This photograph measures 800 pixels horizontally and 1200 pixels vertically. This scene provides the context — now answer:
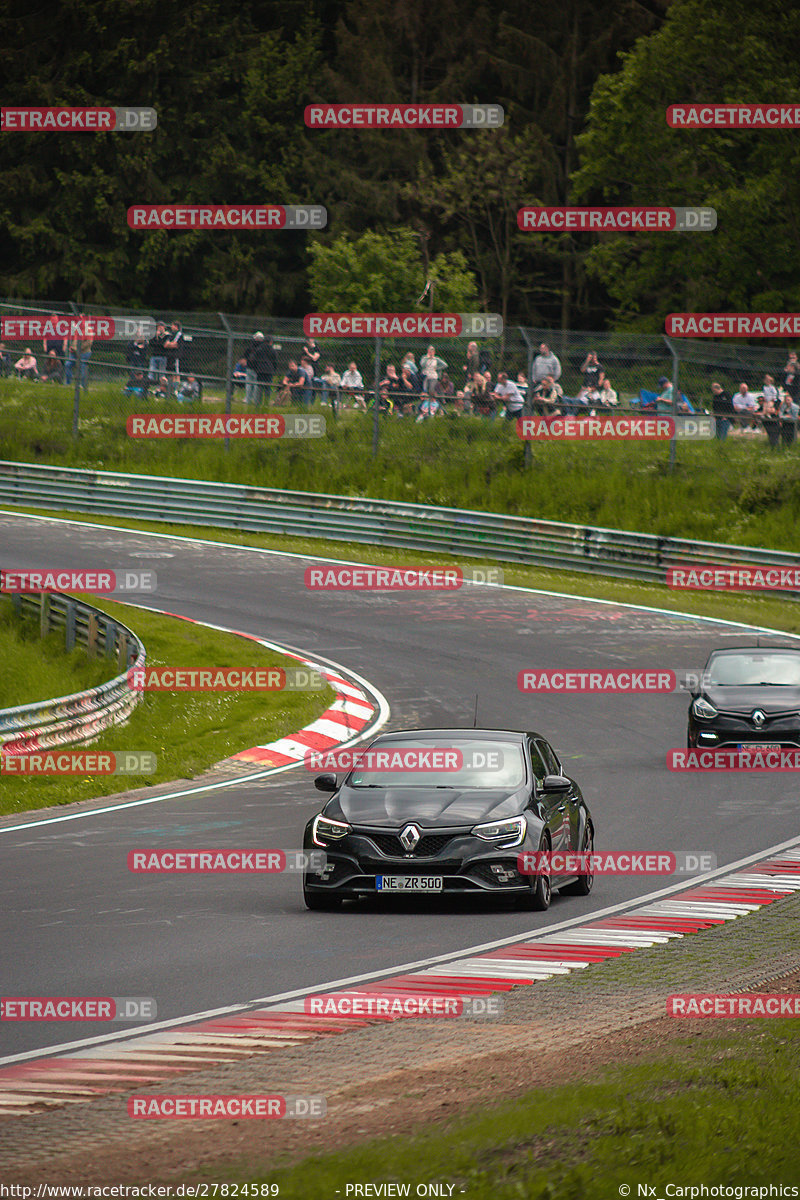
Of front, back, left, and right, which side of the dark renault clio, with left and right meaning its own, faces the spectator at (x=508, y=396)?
back

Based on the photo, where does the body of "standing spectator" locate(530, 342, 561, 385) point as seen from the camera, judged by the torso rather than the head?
toward the camera

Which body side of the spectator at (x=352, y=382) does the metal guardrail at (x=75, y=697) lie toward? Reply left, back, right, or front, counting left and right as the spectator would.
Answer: front

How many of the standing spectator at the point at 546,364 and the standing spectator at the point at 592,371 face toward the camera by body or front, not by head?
2

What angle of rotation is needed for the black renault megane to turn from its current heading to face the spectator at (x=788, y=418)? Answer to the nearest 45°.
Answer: approximately 180°

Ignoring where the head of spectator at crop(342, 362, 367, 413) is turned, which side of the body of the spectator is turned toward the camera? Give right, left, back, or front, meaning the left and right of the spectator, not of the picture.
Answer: front
